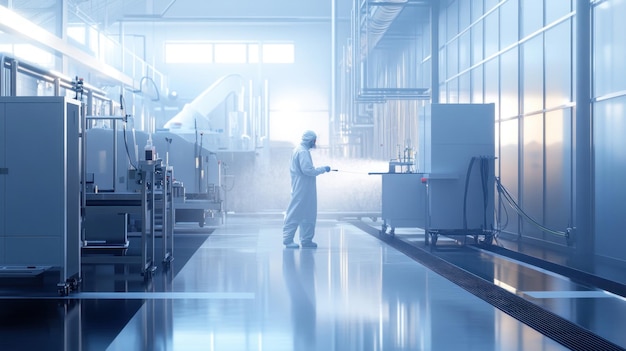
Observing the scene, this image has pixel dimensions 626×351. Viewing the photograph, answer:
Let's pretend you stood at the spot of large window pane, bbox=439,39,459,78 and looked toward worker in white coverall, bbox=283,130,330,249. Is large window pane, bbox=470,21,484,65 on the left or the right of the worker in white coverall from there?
left

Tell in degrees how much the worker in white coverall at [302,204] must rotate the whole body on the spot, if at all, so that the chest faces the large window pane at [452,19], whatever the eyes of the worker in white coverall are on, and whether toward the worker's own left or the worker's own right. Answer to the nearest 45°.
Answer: approximately 45° to the worker's own left

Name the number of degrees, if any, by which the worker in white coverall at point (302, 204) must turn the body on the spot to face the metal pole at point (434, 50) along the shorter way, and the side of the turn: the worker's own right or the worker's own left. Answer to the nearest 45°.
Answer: approximately 45° to the worker's own left

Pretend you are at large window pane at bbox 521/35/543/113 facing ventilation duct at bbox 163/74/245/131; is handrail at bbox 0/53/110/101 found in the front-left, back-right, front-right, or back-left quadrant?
front-left

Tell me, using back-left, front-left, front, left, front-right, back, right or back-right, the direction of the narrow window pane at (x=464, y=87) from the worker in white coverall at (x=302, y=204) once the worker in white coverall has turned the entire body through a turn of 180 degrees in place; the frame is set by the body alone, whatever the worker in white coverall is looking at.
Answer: back-right

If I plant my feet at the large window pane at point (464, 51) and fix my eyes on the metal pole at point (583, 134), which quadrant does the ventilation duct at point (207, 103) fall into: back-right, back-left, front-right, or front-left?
back-right

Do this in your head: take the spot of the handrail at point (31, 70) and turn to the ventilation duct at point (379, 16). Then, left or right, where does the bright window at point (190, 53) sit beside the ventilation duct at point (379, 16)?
left

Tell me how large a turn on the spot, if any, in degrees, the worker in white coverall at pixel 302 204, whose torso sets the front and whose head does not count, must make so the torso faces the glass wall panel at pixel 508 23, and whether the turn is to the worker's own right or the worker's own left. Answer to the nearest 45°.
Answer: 0° — they already face it

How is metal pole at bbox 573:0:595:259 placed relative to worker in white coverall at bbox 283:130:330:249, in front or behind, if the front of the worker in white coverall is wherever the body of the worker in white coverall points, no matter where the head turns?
in front

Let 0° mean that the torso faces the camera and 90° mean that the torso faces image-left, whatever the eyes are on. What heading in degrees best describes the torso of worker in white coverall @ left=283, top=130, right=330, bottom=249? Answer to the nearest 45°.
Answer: approximately 270°
